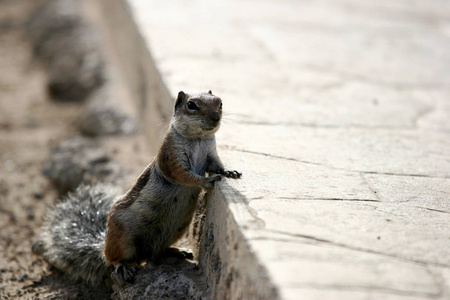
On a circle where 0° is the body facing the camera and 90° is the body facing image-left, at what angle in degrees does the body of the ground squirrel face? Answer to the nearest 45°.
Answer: approximately 315°

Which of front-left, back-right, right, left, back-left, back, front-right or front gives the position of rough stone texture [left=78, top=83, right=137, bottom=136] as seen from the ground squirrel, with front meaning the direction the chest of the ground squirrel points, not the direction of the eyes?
back-left
